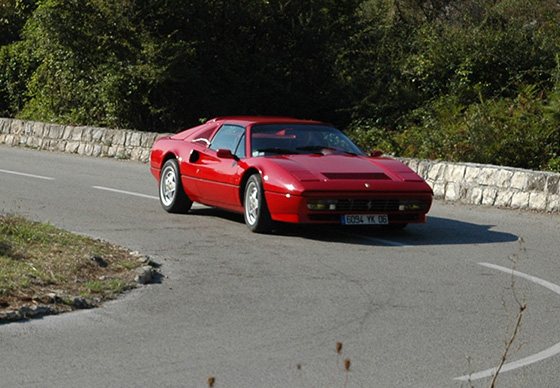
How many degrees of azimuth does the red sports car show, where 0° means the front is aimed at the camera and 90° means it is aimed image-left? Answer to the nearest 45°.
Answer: approximately 315°
